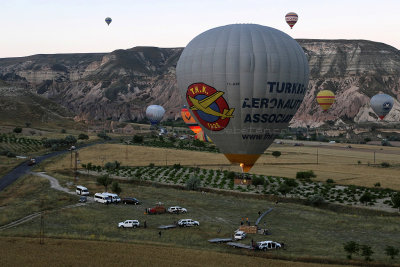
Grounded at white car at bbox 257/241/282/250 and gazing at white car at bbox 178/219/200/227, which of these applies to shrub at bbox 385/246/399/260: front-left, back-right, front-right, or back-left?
back-right

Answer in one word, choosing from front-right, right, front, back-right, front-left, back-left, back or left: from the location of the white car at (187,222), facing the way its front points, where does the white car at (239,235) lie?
front-right

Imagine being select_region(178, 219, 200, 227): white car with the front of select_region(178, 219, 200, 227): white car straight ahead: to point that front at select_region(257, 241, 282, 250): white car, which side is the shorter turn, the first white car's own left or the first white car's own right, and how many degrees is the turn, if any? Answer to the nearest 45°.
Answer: approximately 45° to the first white car's own right

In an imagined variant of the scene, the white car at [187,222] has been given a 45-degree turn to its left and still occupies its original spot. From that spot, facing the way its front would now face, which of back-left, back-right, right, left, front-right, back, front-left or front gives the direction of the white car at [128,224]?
back-left

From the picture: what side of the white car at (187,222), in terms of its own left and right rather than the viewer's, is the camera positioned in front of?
right

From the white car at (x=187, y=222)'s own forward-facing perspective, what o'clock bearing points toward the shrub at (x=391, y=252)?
The shrub is roughly at 1 o'clock from the white car.
